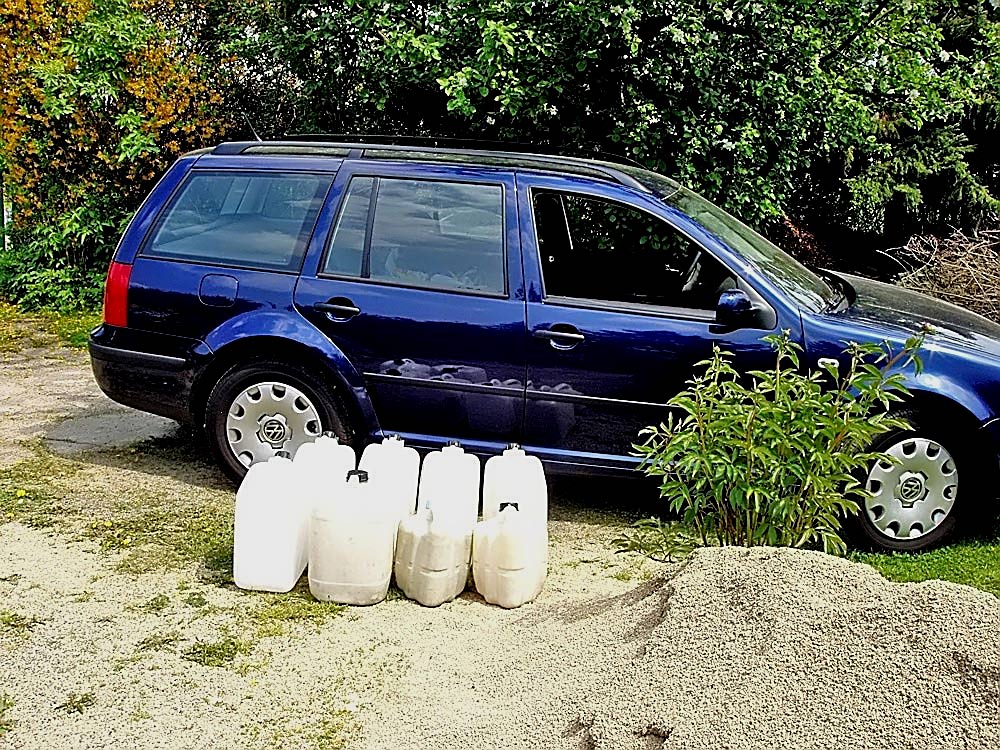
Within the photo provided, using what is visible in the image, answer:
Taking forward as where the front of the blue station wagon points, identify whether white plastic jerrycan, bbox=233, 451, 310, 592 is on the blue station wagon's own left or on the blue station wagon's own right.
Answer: on the blue station wagon's own right

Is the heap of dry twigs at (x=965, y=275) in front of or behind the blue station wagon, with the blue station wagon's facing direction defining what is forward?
in front

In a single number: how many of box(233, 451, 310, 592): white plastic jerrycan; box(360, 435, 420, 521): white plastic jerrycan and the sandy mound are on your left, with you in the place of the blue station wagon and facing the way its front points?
0

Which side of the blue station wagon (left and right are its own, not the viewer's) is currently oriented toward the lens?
right

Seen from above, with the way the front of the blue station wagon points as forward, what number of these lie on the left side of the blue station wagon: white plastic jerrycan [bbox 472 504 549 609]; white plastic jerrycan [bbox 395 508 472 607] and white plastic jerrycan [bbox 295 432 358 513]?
0

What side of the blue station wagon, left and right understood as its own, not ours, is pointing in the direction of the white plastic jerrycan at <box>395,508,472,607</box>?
right

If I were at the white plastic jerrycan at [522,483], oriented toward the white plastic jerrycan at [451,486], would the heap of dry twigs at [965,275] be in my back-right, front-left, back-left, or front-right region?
back-right

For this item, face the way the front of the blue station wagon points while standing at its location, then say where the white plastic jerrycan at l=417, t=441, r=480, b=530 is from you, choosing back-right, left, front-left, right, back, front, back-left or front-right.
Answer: right

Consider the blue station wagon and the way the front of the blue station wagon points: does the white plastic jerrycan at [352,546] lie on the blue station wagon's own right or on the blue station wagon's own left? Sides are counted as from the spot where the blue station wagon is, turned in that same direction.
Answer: on the blue station wagon's own right

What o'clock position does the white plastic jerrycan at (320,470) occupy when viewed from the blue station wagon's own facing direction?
The white plastic jerrycan is roughly at 4 o'clock from the blue station wagon.

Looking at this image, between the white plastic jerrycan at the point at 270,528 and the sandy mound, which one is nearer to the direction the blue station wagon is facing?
the sandy mound

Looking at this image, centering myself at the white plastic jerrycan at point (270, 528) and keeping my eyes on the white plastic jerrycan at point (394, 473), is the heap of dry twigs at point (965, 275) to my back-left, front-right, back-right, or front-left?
front-left

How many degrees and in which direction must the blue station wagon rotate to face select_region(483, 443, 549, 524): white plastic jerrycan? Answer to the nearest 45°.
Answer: approximately 90° to its right

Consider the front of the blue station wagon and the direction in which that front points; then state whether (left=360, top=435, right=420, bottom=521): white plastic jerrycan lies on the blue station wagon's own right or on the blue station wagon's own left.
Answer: on the blue station wagon's own right

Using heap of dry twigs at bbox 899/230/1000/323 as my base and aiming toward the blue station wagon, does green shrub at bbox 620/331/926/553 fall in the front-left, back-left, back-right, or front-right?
front-left

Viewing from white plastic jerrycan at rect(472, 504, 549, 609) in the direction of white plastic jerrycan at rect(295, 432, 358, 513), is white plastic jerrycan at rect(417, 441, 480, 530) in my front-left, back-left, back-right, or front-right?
front-right

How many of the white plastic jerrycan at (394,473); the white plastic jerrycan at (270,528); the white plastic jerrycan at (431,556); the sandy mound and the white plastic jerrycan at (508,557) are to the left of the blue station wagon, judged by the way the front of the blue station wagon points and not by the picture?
0

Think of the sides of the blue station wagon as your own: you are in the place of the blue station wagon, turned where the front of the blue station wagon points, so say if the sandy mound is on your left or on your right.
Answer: on your right
